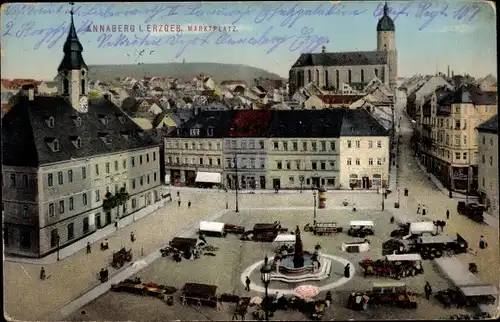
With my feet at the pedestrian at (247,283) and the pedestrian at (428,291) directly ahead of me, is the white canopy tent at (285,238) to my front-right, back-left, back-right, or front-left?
front-left

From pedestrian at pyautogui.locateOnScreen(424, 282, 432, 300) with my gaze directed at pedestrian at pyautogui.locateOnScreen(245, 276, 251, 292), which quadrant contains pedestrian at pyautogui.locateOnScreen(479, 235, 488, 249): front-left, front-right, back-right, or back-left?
back-right
